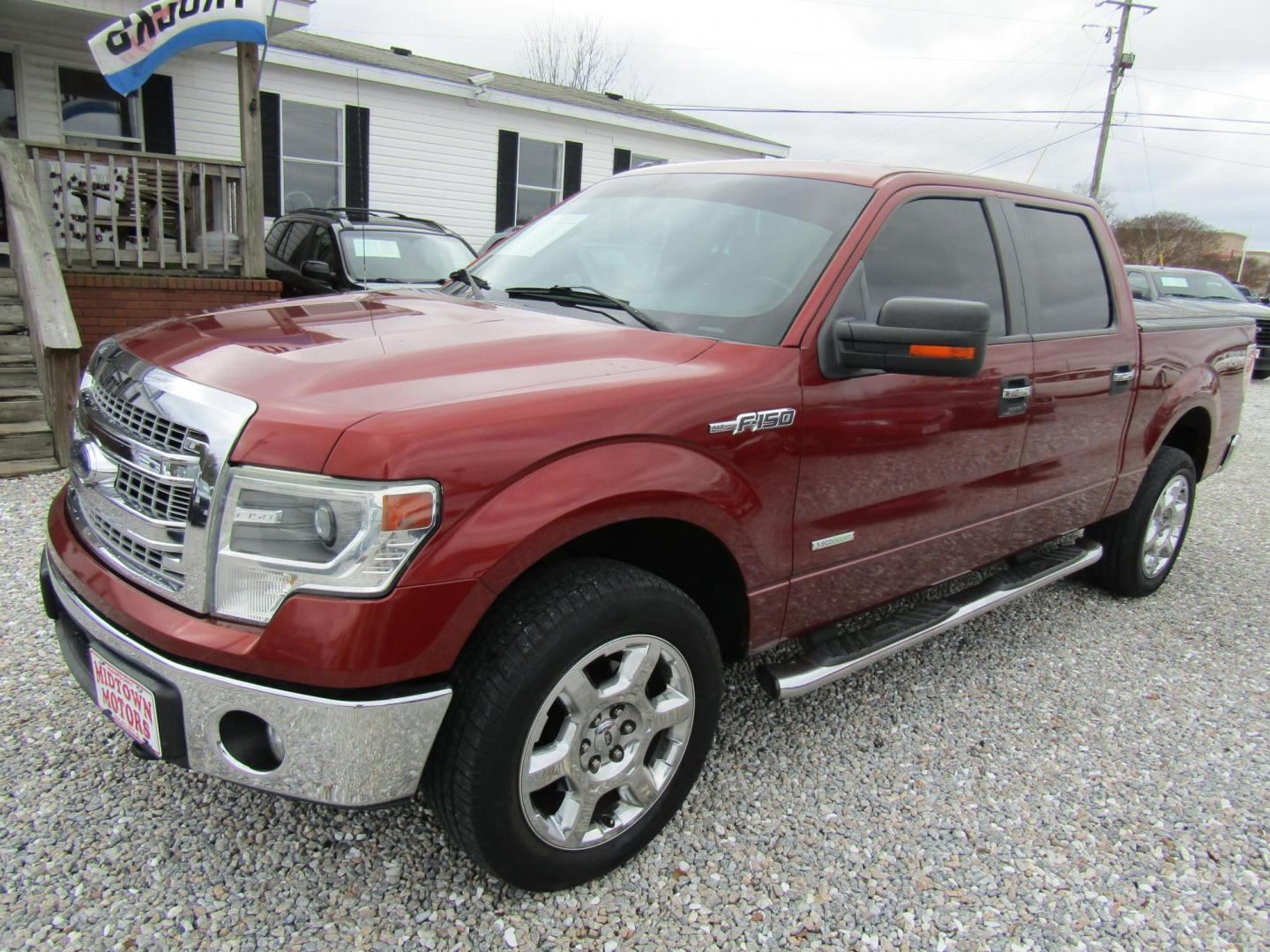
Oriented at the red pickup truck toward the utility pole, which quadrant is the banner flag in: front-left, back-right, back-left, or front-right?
front-left

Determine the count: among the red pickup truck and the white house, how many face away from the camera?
0

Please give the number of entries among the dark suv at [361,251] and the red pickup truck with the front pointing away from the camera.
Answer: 0

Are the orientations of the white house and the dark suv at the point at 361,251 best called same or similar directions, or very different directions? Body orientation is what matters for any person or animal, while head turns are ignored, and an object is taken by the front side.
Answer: same or similar directions

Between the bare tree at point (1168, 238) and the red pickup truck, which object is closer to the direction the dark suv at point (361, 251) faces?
the red pickup truck

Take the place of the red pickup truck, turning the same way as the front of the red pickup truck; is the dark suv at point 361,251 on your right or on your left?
on your right

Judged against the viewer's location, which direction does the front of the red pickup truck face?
facing the viewer and to the left of the viewer

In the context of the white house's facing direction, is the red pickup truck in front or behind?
in front

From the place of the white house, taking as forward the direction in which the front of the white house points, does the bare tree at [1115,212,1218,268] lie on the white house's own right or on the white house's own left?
on the white house's own left

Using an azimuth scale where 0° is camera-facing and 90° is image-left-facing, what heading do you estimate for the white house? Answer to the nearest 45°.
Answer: approximately 315°

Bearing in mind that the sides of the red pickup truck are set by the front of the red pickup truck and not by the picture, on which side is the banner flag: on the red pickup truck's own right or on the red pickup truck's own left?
on the red pickup truck's own right

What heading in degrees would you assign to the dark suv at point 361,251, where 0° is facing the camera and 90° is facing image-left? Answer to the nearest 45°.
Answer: approximately 315°

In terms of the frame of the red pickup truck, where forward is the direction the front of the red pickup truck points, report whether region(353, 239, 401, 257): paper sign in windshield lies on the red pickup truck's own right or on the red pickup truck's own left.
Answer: on the red pickup truck's own right

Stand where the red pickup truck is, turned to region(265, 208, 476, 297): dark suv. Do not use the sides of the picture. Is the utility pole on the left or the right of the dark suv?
right

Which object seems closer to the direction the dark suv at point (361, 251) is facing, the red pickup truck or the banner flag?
the red pickup truck

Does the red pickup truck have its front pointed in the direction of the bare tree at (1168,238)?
no
